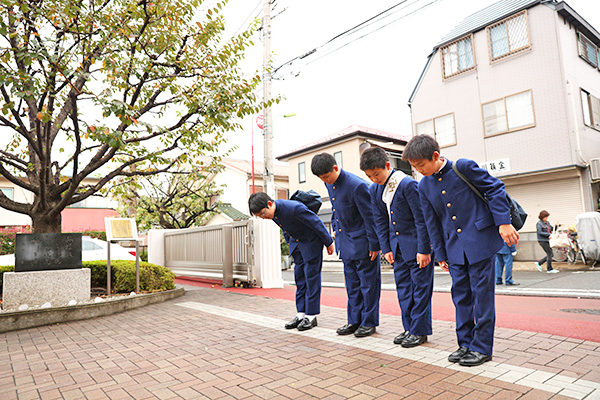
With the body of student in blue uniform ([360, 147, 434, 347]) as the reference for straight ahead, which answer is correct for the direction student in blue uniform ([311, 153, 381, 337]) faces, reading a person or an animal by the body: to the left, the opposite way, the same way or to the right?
the same way

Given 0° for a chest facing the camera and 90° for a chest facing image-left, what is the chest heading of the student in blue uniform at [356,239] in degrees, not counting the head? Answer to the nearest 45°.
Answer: approximately 45°

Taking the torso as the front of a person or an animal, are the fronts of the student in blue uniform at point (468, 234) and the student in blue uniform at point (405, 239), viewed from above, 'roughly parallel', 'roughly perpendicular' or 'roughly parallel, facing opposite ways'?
roughly parallel

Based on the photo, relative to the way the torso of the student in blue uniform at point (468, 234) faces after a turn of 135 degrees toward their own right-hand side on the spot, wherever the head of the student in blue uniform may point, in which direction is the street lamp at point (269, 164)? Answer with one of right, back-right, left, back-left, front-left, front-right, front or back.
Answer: front-left

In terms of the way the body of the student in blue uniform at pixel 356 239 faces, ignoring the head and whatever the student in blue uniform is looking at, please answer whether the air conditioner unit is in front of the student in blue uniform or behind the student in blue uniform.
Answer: behind

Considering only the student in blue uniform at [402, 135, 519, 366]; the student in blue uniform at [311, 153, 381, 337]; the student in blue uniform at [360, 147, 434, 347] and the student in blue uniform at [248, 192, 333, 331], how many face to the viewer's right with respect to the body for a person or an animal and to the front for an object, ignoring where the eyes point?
0

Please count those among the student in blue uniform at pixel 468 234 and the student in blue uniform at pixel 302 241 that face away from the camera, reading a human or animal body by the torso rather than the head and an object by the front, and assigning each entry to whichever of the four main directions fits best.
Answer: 0

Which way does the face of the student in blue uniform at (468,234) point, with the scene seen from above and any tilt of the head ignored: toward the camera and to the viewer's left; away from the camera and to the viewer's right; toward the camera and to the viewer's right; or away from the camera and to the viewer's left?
toward the camera and to the viewer's left

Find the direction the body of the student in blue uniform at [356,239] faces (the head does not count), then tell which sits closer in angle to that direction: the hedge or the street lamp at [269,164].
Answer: the hedge

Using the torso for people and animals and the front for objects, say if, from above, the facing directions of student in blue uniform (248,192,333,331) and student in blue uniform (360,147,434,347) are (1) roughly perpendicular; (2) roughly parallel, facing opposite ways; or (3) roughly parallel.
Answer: roughly parallel

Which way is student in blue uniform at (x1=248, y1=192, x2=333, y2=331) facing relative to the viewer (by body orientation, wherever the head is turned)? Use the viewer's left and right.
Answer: facing the viewer and to the left of the viewer

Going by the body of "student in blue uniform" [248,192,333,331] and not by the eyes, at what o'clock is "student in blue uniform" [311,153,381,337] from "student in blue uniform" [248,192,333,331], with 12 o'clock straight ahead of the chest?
"student in blue uniform" [311,153,381,337] is roughly at 9 o'clock from "student in blue uniform" [248,192,333,331].

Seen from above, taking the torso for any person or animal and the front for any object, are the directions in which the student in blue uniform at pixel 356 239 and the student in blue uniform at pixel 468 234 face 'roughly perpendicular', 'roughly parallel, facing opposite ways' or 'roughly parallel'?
roughly parallel

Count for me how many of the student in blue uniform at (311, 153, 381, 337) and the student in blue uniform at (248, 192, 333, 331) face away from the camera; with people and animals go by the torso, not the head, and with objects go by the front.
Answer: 0

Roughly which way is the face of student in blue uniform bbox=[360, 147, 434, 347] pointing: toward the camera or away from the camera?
toward the camera

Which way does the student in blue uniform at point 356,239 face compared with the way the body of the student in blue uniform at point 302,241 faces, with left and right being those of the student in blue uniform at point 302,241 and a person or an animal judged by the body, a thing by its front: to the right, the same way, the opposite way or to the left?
the same way

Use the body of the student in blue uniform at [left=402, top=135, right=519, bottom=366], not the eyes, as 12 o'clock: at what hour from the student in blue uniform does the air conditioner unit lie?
The air conditioner unit is roughly at 5 o'clock from the student in blue uniform.
